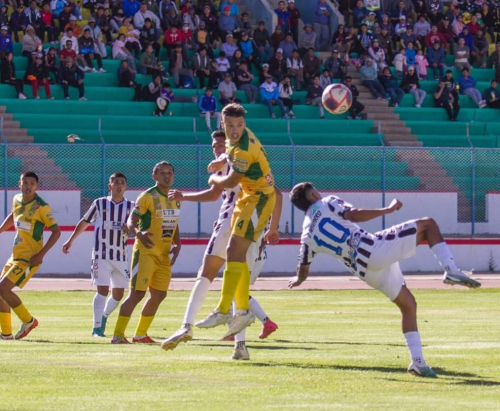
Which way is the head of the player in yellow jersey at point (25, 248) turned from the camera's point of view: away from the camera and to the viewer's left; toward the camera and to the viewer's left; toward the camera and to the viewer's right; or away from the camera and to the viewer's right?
toward the camera and to the viewer's right

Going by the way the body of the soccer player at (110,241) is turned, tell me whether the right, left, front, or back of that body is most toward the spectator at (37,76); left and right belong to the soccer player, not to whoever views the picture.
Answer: back

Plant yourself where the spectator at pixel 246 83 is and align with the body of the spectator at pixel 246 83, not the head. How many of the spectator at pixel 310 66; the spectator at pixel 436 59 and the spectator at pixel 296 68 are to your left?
3

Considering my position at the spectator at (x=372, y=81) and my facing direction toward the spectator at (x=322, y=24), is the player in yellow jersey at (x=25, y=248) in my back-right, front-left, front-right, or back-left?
back-left

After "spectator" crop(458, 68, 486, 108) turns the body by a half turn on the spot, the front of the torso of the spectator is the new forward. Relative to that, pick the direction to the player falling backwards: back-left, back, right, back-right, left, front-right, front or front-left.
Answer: back-left

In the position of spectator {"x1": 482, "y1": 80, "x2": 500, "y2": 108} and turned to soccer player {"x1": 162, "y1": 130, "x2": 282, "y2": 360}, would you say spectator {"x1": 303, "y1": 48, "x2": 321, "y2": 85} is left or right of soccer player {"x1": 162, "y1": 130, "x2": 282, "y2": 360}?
right

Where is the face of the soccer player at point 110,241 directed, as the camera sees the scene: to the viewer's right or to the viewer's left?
to the viewer's right

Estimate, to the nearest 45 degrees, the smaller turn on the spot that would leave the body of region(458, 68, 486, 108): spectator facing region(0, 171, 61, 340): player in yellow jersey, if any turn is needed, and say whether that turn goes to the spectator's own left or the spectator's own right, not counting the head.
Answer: approximately 45° to the spectator's own right

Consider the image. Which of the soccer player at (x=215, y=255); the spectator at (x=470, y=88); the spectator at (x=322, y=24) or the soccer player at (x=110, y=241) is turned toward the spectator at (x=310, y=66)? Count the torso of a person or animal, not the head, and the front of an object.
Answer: the spectator at (x=322, y=24)

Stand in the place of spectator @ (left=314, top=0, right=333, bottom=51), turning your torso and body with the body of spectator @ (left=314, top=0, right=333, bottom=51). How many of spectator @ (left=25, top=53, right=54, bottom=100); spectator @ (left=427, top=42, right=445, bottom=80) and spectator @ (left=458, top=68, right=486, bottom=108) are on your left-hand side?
2
